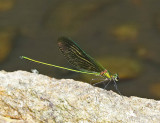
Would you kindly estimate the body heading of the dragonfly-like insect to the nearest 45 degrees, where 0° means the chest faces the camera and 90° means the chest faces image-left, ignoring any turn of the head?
approximately 270°
